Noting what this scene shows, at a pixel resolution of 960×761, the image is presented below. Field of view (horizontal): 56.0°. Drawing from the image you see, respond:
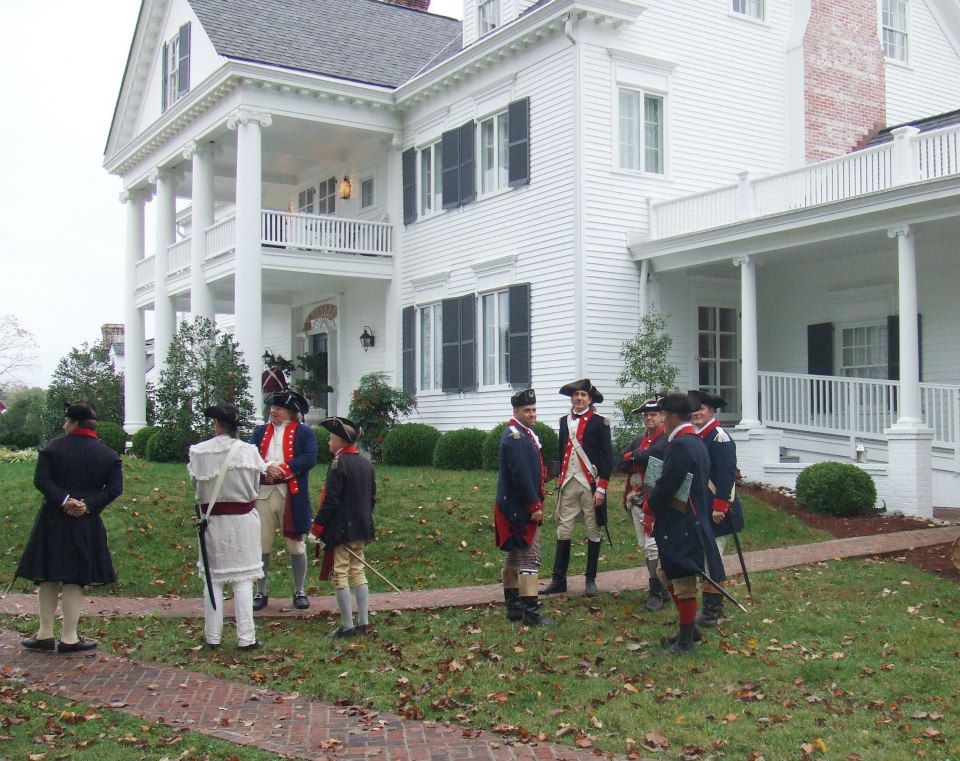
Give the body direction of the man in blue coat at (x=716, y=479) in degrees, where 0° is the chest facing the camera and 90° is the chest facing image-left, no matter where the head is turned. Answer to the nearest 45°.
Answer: approximately 90°

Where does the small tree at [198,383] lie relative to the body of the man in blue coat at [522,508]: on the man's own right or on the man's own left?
on the man's own left

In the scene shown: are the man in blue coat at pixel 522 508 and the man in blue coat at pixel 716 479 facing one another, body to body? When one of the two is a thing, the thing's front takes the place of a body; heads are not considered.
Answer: yes

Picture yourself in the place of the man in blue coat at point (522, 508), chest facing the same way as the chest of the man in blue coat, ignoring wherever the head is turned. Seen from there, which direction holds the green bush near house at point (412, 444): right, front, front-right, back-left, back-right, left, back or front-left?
left

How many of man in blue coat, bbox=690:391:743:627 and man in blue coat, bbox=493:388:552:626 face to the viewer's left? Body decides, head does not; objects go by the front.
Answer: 1

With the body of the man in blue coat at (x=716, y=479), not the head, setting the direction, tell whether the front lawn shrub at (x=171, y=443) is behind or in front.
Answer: in front

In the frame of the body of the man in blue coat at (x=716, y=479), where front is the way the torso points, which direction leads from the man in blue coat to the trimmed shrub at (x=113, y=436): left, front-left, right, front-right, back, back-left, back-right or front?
front-right

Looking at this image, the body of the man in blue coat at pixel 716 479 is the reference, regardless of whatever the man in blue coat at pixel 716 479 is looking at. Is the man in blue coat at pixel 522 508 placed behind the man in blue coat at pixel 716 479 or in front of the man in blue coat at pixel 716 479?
in front

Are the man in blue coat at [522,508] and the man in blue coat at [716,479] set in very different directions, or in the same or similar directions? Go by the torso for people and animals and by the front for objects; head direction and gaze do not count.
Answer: very different directions

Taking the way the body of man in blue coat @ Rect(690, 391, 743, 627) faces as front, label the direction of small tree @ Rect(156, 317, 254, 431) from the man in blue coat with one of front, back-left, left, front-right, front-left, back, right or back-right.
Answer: front-right

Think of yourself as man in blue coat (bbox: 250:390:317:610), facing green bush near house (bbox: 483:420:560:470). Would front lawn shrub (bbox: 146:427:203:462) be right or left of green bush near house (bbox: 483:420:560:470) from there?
left

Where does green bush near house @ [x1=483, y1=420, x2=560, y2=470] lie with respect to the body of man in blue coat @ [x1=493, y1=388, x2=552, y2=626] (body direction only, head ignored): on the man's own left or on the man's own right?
on the man's own left

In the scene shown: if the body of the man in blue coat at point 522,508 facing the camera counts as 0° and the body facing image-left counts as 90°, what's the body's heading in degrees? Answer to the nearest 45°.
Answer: approximately 270°
